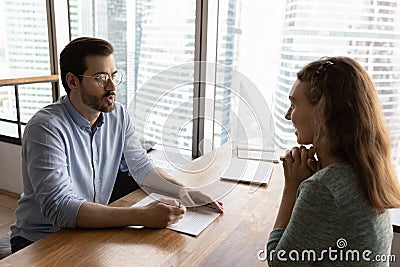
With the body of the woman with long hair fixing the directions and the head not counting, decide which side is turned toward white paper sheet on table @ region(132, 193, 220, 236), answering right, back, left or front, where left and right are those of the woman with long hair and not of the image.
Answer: front

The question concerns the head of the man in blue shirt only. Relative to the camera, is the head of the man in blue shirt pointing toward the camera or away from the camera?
toward the camera

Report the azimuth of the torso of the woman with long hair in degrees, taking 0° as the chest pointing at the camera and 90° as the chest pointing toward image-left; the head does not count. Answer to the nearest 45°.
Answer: approximately 135°

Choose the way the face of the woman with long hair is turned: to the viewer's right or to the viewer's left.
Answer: to the viewer's left

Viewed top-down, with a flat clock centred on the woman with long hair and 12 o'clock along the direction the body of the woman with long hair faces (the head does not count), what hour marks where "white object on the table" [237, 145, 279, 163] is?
The white object on the table is roughly at 1 o'clock from the woman with long hair.

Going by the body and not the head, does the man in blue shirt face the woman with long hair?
yes
